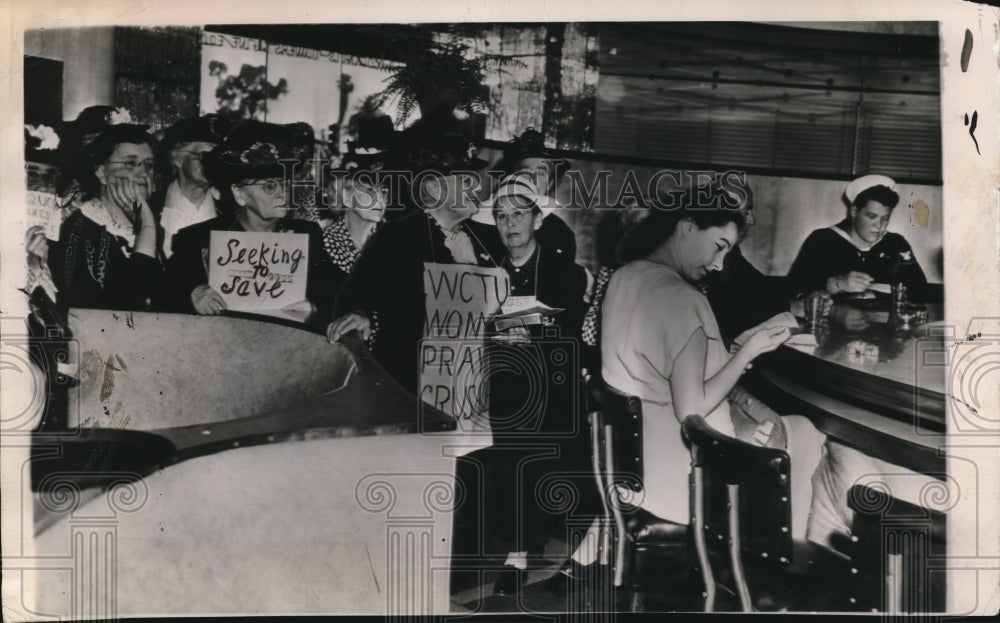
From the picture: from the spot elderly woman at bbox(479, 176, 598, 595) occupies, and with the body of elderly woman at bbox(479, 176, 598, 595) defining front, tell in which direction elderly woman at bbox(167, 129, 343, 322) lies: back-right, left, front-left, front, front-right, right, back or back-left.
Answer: front-right

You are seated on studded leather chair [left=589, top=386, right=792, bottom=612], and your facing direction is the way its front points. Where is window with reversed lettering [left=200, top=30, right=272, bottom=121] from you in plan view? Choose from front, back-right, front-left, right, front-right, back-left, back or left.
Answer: back-left

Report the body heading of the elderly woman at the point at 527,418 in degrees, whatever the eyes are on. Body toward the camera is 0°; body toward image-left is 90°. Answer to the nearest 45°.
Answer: approximately 45°

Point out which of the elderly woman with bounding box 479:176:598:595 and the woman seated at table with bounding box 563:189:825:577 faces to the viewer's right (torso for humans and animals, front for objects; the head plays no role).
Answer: the woman seated at table

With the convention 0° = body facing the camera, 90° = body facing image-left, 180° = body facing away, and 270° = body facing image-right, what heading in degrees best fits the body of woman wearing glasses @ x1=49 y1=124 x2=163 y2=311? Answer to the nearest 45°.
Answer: approximately 315°

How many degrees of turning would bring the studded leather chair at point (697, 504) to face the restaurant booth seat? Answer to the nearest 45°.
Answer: approximately 135° to its left

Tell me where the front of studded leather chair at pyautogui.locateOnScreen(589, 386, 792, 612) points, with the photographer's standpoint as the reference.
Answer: facing away from the viewer and to the right of the viewer

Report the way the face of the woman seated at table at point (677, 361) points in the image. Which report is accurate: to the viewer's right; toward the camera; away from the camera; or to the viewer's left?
to the viewer's right

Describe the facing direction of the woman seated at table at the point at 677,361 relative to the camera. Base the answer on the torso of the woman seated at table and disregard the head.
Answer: to the viewer's right

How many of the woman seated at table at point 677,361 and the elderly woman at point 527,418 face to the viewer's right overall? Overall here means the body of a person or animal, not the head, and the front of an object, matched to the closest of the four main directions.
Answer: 1
